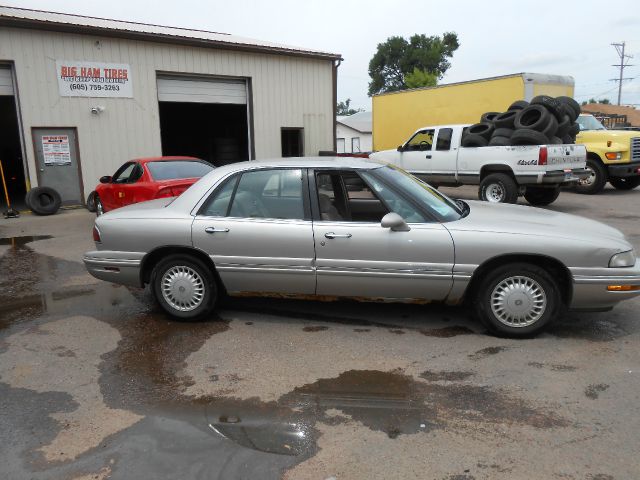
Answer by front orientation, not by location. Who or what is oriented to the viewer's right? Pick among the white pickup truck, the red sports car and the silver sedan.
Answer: the silver sedan

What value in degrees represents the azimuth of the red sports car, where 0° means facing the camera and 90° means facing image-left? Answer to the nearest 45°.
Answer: approximately 135°

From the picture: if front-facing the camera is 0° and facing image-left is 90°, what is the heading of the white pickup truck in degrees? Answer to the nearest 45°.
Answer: approximately 135°

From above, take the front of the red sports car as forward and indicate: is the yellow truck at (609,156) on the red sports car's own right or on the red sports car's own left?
on the red sports car's own right

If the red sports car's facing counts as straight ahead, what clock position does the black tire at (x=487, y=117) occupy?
The black tire is roughly at 4 o'clock from the red sports car.

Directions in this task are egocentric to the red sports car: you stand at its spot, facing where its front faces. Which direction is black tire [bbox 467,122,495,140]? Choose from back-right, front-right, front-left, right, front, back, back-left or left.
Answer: back-right

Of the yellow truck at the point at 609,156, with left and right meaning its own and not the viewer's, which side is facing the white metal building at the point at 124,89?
right

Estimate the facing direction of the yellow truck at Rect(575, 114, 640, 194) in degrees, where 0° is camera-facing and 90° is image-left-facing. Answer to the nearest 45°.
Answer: approximately 315°

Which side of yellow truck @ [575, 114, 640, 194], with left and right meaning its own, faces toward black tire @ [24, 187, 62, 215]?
right

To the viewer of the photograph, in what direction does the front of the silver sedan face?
facing to the right of the viewer

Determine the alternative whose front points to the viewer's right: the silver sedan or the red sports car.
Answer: the silver sedan

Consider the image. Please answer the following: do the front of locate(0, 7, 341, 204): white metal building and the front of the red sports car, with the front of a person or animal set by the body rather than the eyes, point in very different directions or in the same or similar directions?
very different directions

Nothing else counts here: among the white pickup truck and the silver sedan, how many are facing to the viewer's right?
1
